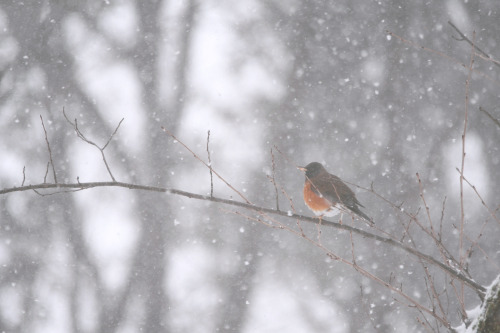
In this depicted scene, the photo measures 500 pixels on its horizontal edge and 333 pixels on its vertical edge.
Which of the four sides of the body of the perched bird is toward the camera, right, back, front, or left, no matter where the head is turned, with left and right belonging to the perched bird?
left
